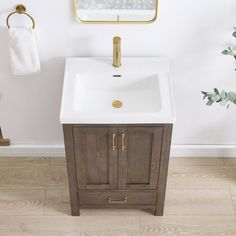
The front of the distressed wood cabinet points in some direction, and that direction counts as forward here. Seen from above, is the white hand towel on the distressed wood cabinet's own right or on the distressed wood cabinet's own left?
on the distressed wood cabinet's own right

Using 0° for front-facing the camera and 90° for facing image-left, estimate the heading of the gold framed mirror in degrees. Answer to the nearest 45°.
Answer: approximately 0°

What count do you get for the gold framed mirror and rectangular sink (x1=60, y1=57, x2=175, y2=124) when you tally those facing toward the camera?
2

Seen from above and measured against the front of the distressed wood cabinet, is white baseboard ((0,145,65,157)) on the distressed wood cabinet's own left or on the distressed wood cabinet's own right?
on the distressed wood cabinet's own right

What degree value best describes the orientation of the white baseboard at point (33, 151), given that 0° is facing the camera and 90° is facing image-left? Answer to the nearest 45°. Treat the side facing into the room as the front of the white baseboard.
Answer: approximately 0°
